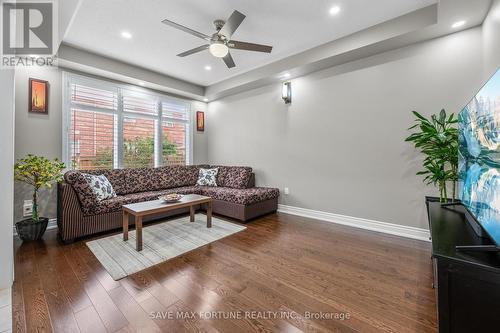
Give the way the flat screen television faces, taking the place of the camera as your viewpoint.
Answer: facing to the left of the viewer

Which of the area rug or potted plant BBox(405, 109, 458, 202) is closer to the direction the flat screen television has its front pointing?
the area rug

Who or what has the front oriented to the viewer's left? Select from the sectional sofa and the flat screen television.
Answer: the flat screen television

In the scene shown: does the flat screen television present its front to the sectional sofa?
yes

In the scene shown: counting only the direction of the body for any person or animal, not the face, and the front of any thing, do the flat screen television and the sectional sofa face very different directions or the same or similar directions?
very different directions

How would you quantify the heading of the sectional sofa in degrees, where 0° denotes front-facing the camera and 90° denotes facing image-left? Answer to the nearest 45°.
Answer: approximately 315°

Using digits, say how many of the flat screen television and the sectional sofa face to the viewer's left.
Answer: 1
